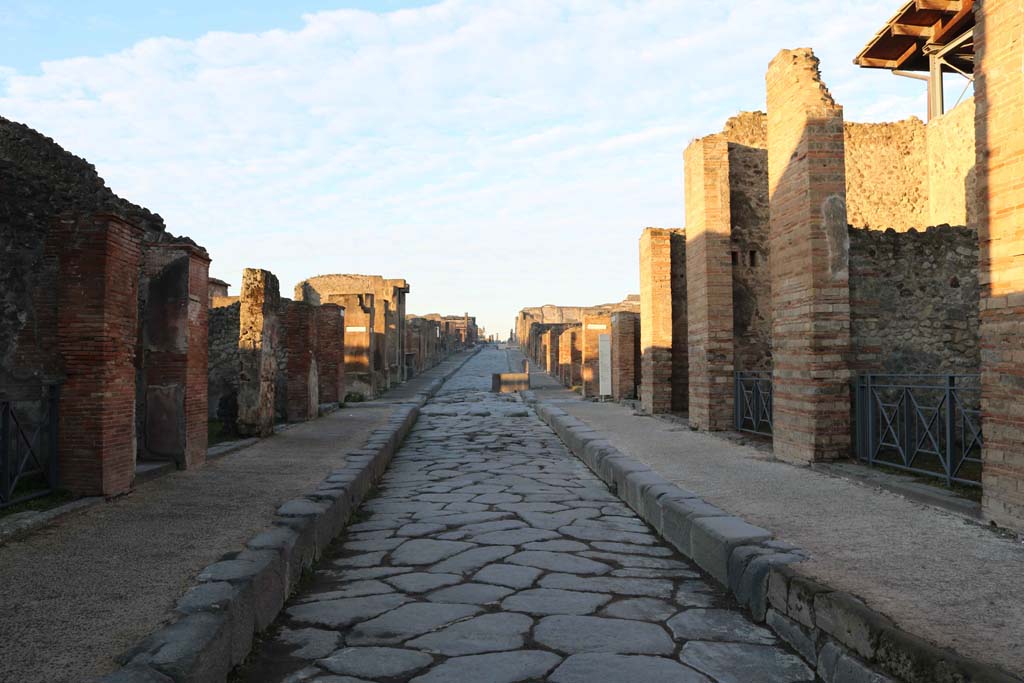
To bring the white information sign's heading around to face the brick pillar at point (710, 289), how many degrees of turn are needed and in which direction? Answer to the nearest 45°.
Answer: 0° — it already faces it

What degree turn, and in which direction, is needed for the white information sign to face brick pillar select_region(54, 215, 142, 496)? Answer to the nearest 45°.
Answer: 0° — it already faces it

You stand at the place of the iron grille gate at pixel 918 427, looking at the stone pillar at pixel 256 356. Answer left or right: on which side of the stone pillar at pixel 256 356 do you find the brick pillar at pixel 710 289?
right

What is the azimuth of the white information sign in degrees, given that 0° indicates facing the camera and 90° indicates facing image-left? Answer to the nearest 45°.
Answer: approximately 0°

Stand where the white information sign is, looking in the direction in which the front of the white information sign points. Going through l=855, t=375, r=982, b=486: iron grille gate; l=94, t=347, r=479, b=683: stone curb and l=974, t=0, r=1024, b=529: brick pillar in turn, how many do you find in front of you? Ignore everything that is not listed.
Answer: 3

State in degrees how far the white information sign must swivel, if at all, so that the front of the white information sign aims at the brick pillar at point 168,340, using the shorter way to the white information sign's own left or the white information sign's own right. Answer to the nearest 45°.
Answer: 0° — it already faces it

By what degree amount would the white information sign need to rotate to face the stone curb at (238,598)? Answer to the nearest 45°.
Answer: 0° — it already faces it

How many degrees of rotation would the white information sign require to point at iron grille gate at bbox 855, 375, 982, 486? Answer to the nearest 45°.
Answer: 0° — it already faces it

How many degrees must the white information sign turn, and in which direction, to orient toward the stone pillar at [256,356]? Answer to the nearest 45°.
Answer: approximately 45° to its right
